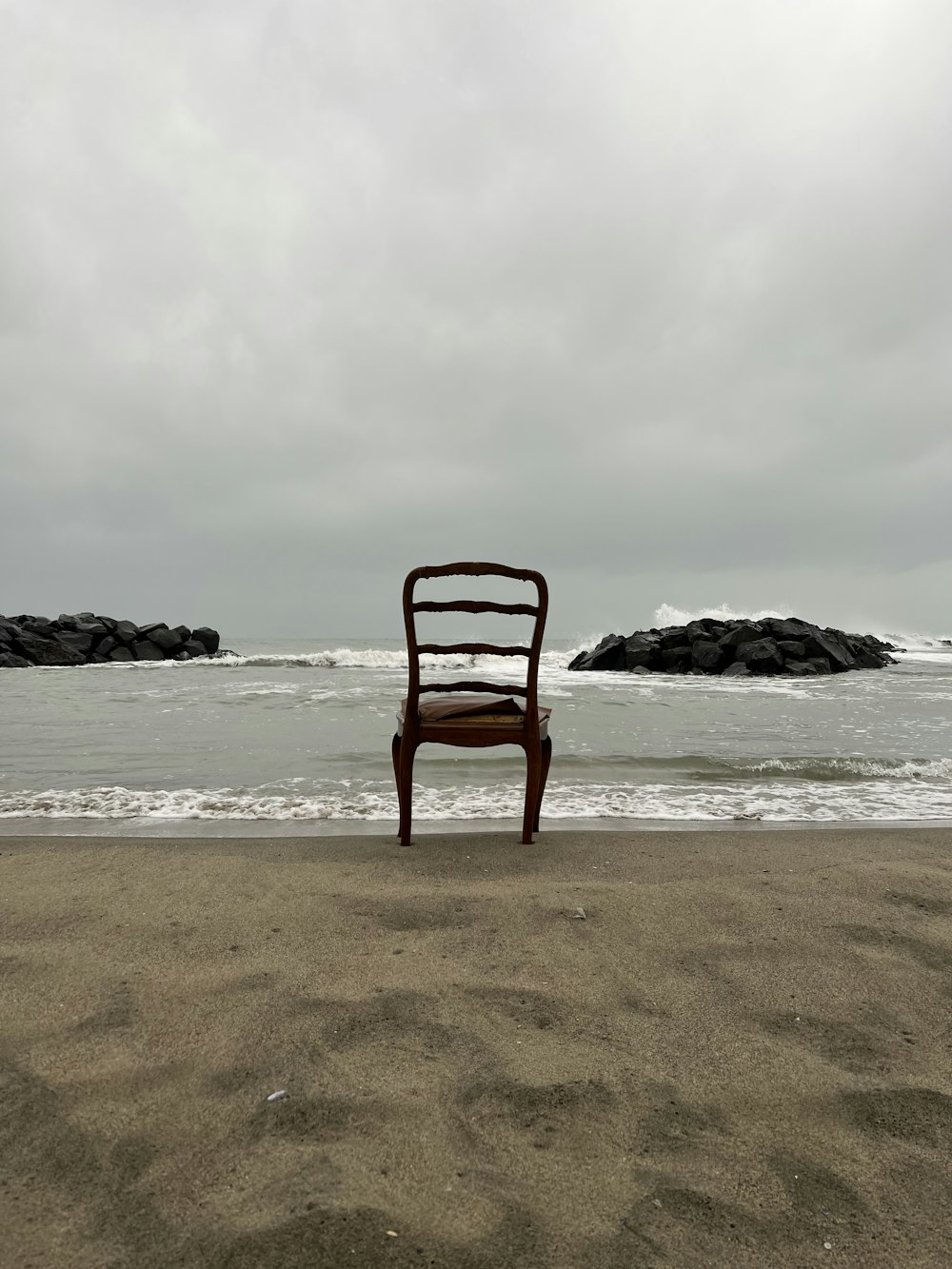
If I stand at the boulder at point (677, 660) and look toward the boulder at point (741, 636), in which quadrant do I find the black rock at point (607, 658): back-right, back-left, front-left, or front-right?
back-left

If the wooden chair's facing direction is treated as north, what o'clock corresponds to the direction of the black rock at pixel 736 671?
The black rock is roughly at 1 o'clock from the wooden chair.

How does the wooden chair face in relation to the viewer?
away from the camera

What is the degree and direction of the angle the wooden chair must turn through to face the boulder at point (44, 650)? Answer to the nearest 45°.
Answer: approximately 45° to its left
